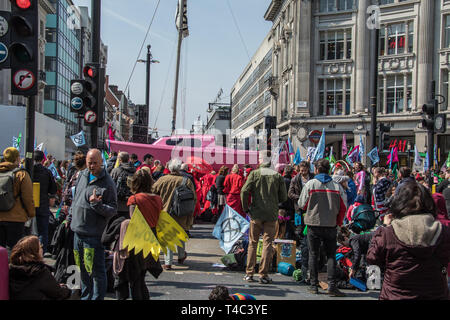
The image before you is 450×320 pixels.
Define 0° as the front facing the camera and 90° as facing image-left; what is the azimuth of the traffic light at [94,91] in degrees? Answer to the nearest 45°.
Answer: approximately 45°

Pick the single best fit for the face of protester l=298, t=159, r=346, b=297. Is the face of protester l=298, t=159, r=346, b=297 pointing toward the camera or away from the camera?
away from the camera

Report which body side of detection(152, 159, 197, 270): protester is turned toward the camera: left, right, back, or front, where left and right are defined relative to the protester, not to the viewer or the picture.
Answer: back

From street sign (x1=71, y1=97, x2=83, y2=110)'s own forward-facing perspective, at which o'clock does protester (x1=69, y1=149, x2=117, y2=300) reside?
The protester is roughly at 12 o'clock from the street sign.

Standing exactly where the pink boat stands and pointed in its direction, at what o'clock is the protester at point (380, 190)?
The protester is roughly at 8 o'clock from the pink boat.

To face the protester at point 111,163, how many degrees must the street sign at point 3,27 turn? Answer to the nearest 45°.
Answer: approximately 135° to its left

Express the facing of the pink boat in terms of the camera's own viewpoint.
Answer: facing to the left of the viewer

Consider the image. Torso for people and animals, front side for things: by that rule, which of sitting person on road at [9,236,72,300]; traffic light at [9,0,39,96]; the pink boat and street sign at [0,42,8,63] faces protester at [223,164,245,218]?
the sitting person on road

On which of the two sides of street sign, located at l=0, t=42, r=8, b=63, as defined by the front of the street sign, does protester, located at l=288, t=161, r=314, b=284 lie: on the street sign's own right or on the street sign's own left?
on the street sign's own left

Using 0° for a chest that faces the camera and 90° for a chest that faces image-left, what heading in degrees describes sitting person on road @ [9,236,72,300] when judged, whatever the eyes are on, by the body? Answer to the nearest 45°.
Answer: approximately 225°
